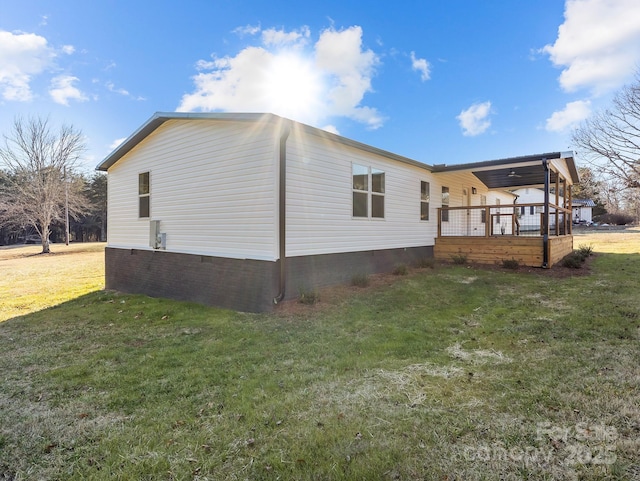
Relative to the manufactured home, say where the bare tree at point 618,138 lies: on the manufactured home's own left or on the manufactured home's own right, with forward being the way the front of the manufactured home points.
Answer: on the manufactured home's own left

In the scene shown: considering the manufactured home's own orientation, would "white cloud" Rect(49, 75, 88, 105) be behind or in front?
behind
